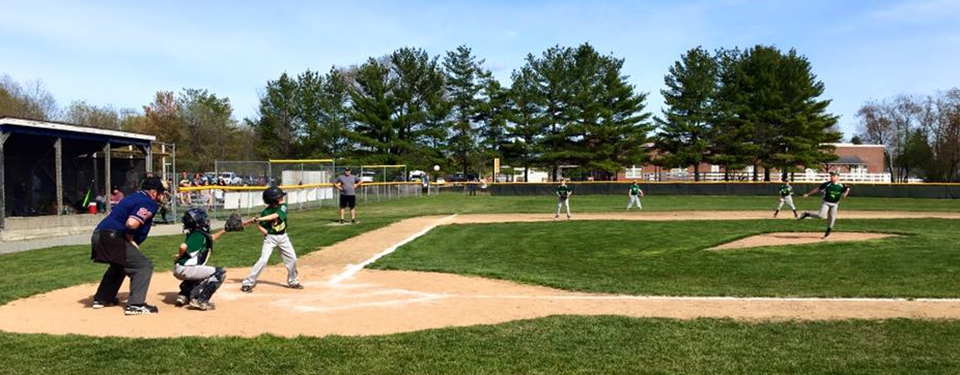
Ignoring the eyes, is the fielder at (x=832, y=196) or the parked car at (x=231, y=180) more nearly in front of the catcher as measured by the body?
the fielder

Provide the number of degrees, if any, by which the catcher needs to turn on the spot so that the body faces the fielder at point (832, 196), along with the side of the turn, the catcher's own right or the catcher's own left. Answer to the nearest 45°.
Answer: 0° — they already face them

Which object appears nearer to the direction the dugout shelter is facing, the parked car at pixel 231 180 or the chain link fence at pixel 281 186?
the chain link fence

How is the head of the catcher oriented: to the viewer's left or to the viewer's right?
to the viewer's right

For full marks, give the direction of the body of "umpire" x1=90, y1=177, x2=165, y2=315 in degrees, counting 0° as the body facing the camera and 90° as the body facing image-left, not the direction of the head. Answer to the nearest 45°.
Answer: approximately 270°

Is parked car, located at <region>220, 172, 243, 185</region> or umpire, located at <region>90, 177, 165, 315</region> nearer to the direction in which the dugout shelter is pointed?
the umpire

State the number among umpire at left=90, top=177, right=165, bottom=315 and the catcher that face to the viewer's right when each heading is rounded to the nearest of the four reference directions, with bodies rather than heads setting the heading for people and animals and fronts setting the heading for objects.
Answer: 2

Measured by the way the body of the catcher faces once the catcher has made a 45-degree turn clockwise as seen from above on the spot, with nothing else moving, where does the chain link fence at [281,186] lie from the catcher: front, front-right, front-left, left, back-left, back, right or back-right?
back-left

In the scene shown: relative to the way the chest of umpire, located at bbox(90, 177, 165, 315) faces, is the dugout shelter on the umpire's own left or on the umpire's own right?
on the umpire's own left

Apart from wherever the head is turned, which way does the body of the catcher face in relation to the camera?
to the viewer's right

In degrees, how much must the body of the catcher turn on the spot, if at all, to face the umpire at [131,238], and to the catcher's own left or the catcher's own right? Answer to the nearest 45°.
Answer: approximately 180°

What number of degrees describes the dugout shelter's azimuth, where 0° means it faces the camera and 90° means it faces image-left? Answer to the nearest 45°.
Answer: approximately 315°

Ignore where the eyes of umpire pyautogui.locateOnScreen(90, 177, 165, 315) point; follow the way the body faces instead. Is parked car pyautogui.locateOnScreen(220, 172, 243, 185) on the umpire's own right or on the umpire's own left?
on the umpire's own left
